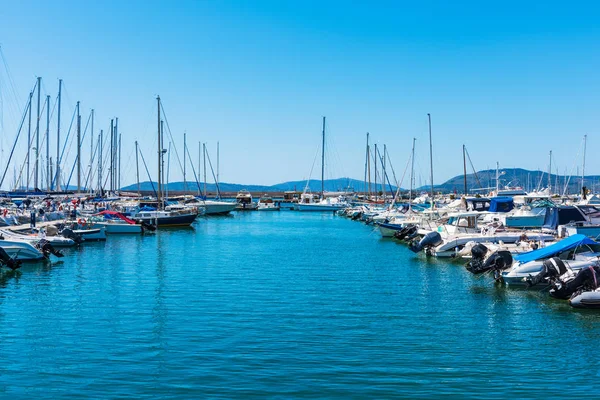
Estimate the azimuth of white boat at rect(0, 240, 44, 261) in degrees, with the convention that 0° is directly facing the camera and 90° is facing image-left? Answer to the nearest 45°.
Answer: approximately 90°

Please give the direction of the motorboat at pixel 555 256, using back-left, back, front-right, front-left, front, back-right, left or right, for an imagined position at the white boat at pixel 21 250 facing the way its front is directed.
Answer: back-left
